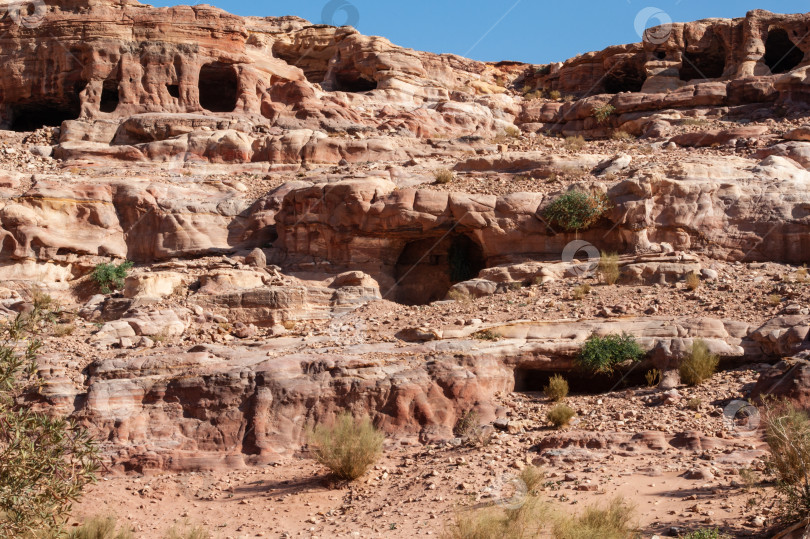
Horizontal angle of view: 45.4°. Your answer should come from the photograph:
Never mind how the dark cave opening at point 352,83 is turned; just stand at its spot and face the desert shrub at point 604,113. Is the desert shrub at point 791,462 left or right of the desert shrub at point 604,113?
right

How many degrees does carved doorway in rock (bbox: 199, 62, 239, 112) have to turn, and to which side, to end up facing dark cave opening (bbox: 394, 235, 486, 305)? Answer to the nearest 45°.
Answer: approximately 45° to its left

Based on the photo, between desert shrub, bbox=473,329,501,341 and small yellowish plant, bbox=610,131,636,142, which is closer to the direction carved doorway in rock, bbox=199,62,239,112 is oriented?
the desert shrub

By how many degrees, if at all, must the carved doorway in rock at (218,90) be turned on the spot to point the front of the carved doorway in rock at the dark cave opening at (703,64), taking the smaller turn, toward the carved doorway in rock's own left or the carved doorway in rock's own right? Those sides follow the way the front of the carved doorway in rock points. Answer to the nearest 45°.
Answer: approximately 90° to the carved doorway in rock's own left

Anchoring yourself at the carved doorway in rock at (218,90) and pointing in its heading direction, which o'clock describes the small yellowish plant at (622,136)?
The small yellowish plant is roughly at 10 o'clock from the carved doorway in rock.

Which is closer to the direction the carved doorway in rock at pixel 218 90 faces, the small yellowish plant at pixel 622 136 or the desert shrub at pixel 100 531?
the desert shrub

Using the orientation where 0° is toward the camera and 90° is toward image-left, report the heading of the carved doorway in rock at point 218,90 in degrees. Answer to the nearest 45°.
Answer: approximately 0°

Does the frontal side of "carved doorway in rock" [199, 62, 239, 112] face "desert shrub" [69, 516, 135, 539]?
yes

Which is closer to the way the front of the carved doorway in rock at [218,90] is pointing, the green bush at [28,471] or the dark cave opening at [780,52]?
the green bush

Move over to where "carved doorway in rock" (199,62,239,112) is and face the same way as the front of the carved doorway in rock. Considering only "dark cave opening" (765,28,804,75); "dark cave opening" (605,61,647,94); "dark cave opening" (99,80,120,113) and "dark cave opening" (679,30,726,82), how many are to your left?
3

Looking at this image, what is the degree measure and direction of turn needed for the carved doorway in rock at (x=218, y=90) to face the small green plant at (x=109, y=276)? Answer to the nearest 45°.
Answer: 0° — it already faces it

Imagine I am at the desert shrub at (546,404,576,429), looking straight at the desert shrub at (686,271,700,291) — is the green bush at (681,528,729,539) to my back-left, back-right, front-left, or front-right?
back-right

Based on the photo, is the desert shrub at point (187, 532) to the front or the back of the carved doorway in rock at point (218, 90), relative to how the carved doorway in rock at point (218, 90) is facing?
to the front
